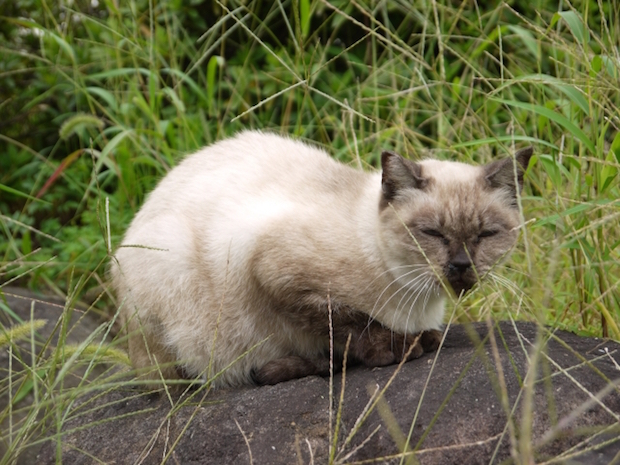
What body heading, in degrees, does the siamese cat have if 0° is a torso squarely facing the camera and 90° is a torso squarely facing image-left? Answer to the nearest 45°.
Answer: approximately 270°
